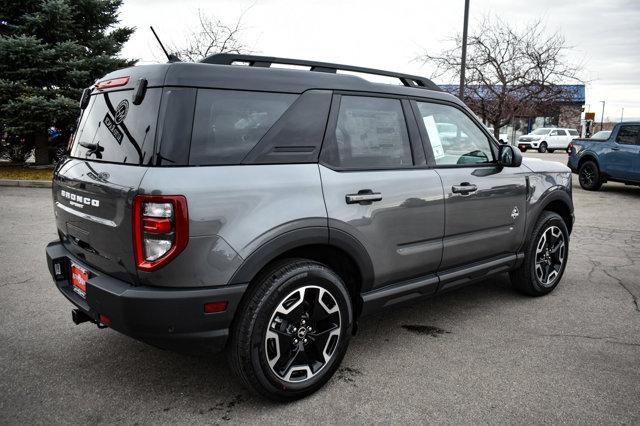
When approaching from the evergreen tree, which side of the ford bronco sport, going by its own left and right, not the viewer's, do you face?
left

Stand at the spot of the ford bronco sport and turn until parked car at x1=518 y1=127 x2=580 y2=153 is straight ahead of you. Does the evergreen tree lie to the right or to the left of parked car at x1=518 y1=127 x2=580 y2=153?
left

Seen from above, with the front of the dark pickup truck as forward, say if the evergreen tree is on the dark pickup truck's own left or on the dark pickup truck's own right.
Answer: on the dark pickup truck's own right

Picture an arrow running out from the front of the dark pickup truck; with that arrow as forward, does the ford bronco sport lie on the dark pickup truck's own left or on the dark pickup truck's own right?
on the dark pickup truck's own right

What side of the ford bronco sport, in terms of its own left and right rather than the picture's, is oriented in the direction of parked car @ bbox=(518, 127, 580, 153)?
front

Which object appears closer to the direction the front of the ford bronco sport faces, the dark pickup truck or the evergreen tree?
the dark pickup truck

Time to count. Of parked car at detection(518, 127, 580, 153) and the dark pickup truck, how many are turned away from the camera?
0

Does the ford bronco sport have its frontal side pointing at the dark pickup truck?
yes

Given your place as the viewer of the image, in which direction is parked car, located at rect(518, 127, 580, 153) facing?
facing the viewer and to the left of the viewer

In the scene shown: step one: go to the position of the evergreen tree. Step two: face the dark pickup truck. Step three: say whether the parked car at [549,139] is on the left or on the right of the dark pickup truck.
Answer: left

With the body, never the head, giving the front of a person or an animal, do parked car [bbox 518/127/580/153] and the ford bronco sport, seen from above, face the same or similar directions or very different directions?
very different directions

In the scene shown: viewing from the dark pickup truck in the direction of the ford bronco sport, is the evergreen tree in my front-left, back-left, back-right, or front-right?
front-right

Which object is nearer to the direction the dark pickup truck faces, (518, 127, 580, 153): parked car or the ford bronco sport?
the ford bronco sport

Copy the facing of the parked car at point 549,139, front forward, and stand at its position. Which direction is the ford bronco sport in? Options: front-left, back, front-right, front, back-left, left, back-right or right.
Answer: front-left
